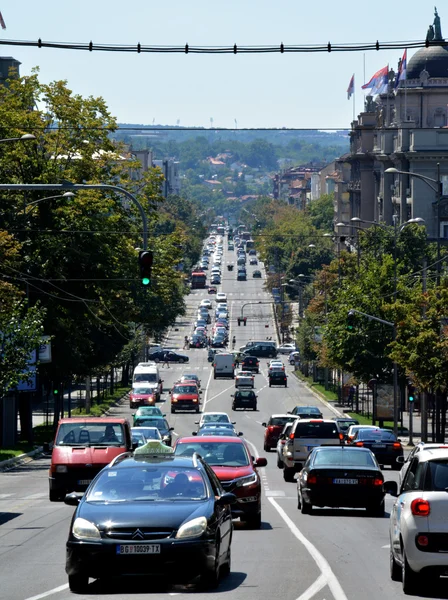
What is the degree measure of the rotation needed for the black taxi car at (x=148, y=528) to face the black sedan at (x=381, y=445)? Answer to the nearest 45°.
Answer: approximately 180°

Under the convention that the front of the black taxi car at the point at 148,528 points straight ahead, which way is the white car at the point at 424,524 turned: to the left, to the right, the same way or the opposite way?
the opposite way

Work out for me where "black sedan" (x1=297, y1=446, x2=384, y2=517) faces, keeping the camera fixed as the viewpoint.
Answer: facing away from the viewer

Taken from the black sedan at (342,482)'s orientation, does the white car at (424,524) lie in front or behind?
behind

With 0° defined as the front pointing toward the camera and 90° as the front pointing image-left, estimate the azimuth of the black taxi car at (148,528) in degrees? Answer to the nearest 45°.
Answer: approximately 0°

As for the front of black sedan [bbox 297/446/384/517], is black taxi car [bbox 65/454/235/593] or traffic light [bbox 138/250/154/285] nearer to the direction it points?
the traffic light

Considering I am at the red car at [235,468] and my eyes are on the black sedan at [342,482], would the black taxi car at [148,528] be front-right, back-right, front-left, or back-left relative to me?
back-right

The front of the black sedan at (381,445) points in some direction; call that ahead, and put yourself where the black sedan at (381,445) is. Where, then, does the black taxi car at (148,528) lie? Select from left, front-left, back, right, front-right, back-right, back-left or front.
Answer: back

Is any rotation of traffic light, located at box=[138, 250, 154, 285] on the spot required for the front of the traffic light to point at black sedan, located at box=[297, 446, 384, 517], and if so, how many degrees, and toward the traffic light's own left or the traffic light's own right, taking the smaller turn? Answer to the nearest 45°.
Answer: approximately 45° to the traffic light's own left

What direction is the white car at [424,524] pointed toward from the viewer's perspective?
away from the camera

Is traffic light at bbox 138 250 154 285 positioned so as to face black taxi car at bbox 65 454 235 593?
yes
